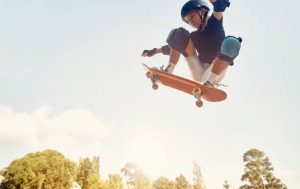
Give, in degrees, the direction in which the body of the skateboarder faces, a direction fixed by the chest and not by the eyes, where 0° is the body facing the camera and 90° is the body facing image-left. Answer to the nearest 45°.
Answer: approximately 45°

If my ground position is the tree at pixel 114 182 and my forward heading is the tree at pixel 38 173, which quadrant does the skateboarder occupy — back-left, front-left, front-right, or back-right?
back-left

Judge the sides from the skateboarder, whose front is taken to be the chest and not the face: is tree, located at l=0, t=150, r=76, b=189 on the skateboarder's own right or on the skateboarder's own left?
on the skateboarder's own right
